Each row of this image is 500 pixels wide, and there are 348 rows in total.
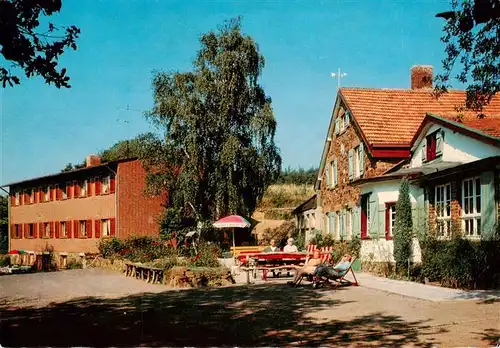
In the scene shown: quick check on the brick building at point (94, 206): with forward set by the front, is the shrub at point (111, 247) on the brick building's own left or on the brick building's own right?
on the brick building's own left

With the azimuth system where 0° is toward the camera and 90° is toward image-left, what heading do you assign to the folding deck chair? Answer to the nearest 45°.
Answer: approximately 90°

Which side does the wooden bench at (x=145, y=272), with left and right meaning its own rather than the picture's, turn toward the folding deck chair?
left

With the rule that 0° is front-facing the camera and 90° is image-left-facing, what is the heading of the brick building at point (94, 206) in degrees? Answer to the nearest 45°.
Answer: approximately 45°

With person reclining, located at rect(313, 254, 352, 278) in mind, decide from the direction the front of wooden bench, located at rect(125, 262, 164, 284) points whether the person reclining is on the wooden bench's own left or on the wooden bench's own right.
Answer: on the wooden bench's own left

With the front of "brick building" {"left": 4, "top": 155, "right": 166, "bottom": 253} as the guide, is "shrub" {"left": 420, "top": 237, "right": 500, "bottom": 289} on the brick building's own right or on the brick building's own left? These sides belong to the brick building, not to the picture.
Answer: on the brick building's own left
